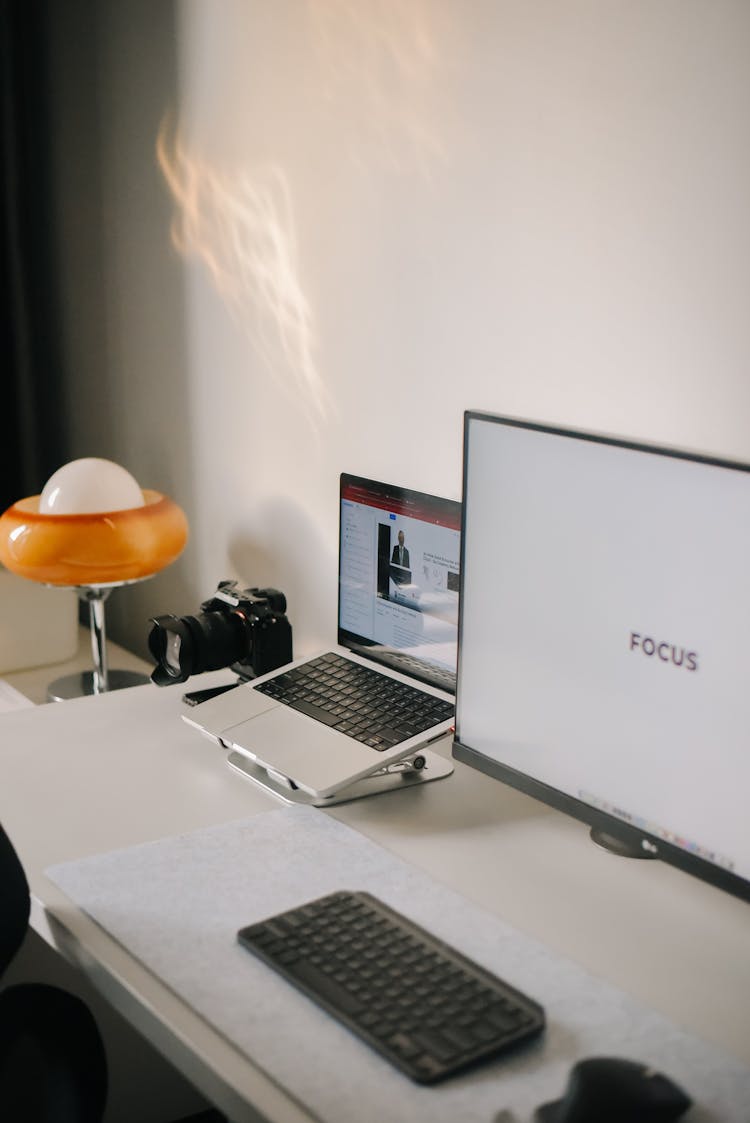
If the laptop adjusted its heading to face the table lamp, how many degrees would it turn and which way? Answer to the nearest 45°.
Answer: approximately 90° to its right

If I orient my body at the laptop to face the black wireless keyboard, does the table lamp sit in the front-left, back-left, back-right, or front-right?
back-right

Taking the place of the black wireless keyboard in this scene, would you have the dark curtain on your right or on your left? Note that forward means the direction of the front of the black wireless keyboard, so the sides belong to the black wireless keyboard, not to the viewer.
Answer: on your right

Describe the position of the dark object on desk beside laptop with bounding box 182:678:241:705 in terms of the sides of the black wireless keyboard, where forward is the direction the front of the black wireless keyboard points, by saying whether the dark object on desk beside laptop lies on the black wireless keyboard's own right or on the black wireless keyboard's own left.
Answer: on the black wireless keyboard's own right

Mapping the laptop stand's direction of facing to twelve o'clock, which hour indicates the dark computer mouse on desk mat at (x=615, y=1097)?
The dark computer mouse on desk mat is roughly at 10 o'clock from the laptop stand.
